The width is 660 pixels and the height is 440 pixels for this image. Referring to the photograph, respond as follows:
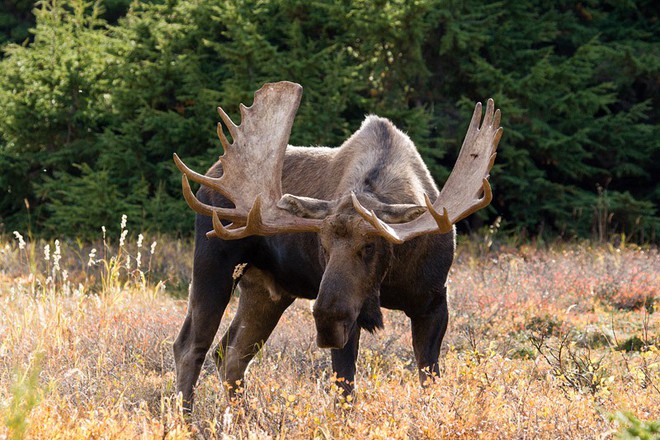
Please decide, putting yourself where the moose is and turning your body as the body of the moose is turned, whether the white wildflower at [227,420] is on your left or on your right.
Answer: on your right

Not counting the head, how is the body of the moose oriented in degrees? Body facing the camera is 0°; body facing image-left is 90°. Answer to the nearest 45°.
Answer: approximately 315°
